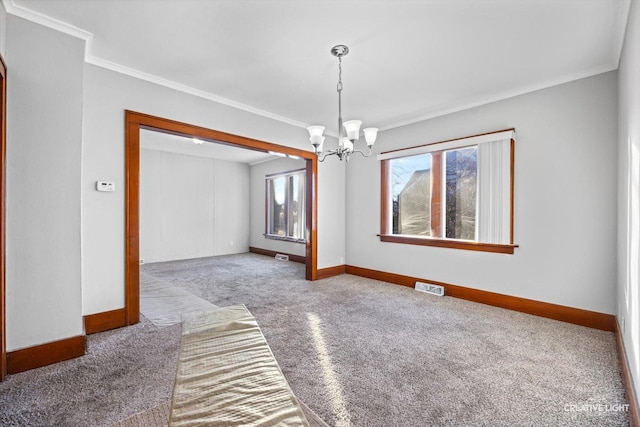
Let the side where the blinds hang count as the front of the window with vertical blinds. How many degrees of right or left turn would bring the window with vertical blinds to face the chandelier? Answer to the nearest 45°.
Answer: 0° — it already faces it

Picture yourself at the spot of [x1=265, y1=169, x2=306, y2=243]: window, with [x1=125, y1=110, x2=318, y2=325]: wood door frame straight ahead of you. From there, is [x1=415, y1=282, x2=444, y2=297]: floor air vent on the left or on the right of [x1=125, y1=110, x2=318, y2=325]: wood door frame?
left

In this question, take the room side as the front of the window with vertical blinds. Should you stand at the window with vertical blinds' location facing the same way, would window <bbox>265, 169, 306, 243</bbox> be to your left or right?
on your right

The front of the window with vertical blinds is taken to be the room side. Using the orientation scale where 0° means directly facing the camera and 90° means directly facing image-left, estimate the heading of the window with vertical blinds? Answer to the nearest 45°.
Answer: approximately 45°

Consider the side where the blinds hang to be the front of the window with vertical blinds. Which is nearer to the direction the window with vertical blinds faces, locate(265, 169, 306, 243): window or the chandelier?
the chandelier
